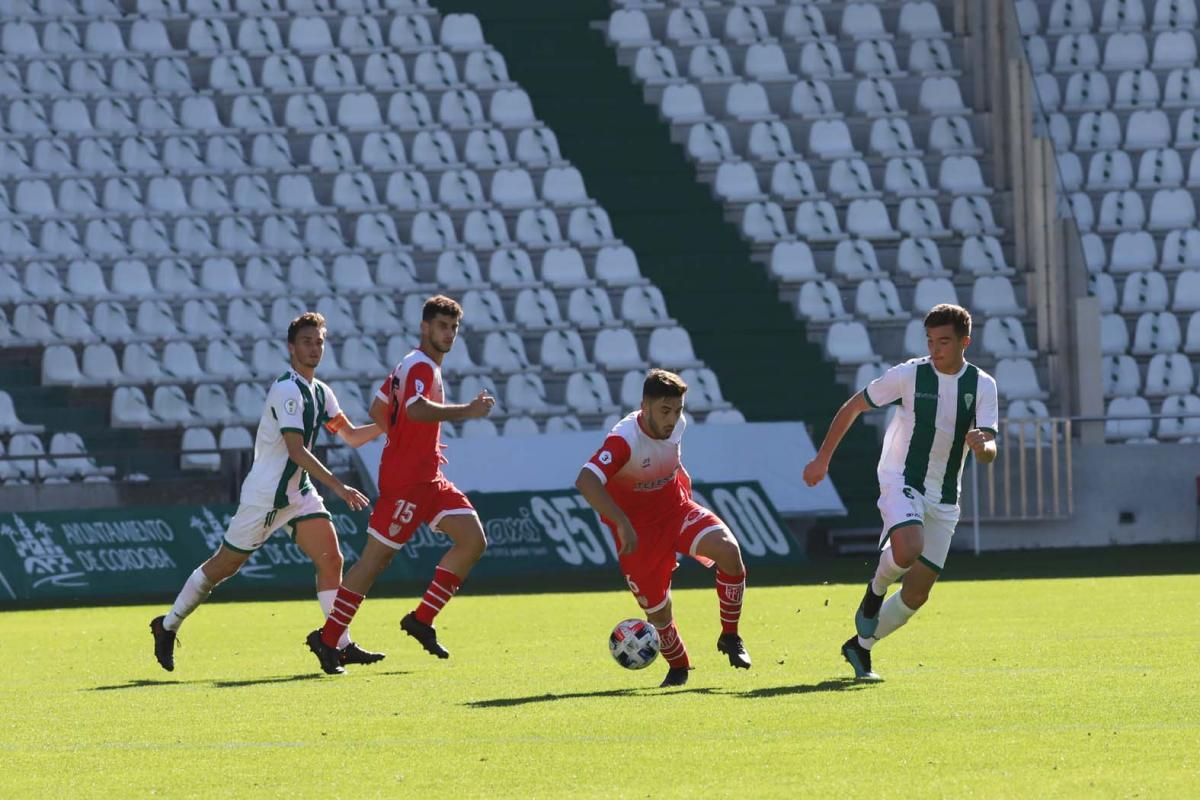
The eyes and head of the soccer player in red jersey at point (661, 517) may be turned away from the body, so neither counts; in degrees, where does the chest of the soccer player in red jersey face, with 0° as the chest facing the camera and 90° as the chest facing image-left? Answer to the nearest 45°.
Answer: approximately 315°

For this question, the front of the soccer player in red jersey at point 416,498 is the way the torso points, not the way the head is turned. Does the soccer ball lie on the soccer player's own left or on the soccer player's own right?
on the soccer player's own right

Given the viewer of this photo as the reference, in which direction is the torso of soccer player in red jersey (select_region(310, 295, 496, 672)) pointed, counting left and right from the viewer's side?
facing to the right of the viewer

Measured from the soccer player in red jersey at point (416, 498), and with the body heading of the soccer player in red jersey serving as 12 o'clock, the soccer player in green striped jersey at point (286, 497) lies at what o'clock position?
The soccer player in green striped jersey is roughly at 7 o'clock from the soccer player in red jersey.

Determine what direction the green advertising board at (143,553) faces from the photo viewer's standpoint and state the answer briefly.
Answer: facing the viewer

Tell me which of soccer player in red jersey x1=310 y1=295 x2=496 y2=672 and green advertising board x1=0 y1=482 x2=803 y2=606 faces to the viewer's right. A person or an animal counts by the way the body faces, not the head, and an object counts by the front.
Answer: the soccer player in red jersey

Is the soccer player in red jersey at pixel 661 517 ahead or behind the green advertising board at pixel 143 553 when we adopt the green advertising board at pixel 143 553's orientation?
ahead

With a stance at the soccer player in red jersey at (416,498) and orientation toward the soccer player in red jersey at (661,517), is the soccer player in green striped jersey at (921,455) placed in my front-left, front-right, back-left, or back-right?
front-left

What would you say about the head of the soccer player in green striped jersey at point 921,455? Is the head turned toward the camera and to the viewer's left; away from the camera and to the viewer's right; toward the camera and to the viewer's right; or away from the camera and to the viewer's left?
toward the camera and to the viewer's left

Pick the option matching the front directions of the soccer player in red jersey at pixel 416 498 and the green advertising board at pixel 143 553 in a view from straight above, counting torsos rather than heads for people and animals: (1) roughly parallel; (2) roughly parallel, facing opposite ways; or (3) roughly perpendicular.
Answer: roughly perpendicular
